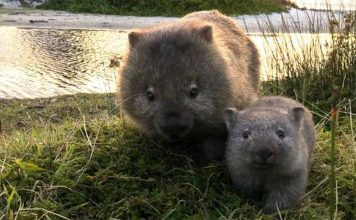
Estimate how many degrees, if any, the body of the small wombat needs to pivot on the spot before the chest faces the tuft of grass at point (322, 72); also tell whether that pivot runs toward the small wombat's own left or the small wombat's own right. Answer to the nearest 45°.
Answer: approximately 180°

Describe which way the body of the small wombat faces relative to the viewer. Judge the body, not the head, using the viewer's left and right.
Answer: facing the viewer

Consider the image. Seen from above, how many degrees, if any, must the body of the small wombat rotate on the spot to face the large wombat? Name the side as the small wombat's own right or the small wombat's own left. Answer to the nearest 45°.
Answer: approximately 135° to the small wombat's own right
